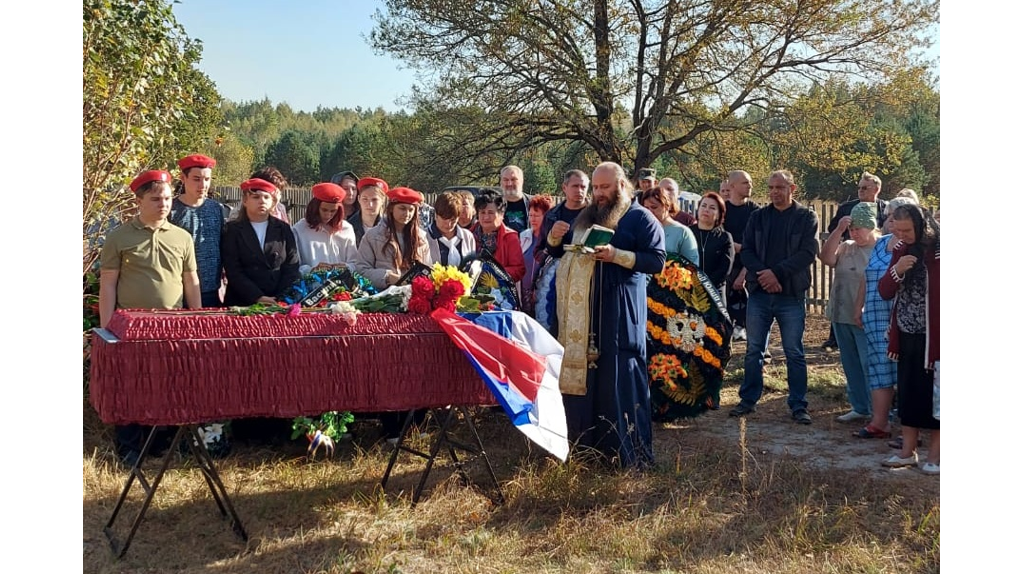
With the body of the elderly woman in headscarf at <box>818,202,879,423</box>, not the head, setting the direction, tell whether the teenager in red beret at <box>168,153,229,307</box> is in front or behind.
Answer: in front

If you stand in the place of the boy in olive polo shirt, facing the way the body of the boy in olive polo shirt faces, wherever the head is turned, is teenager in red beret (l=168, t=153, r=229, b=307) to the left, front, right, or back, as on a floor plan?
left

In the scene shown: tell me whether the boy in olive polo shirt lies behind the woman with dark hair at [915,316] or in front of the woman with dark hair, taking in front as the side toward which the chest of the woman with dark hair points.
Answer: in front

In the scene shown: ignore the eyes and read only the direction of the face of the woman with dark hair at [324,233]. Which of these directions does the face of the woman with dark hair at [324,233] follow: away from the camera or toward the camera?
toward the camera

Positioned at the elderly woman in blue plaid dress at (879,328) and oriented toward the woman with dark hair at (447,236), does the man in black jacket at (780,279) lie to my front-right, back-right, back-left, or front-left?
front-right

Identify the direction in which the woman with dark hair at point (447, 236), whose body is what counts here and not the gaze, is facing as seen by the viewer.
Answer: toward the camera

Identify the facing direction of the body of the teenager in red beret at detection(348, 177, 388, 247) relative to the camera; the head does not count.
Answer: toward the camera

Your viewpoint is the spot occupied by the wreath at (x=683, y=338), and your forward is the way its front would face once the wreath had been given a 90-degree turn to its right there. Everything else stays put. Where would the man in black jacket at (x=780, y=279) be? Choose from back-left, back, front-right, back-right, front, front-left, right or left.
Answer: back-right

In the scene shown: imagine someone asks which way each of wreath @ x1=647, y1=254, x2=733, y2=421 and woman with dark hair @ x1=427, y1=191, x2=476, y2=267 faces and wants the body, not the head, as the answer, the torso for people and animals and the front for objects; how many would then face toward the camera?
2

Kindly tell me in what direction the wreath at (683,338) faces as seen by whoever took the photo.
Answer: facing the viewer

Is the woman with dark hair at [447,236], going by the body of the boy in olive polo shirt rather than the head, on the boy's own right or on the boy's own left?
on the boy's own left

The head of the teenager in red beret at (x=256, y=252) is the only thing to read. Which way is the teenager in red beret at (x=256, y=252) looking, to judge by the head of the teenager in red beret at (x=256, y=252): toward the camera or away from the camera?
toward the camera

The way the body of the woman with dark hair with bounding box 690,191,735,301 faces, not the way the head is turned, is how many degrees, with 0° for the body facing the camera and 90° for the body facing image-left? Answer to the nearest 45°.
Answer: approximately 45°

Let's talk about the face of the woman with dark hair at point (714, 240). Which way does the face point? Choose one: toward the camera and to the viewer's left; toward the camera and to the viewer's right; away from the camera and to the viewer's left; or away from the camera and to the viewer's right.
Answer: toward the camera and to the viewer's left

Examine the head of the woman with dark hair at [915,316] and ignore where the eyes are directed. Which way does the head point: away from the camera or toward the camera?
toward the camera
